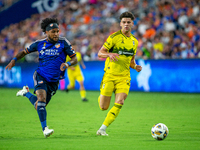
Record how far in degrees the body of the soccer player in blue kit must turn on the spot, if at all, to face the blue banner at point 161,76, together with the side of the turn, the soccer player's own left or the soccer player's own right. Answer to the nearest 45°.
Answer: approximately 90° to the soccer player's own left

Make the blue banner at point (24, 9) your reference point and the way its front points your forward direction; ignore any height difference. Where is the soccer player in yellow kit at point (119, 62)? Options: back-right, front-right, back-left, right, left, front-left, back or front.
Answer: front

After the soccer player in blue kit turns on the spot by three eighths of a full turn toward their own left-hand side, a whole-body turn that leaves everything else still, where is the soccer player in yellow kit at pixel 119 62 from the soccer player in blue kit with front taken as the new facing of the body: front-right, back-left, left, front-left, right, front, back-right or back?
right

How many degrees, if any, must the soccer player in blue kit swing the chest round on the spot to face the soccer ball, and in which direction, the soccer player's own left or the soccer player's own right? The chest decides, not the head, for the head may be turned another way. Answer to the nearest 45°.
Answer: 0° — they already face it

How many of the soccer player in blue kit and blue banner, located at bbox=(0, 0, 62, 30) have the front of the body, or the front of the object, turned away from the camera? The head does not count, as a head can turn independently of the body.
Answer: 0

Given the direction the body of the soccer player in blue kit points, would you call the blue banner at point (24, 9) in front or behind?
behind

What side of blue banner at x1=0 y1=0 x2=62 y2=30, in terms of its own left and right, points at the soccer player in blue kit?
front

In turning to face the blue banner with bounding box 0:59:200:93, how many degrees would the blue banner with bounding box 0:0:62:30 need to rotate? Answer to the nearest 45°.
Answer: approximately 45° to its left

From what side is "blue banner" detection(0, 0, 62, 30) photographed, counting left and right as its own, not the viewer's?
front

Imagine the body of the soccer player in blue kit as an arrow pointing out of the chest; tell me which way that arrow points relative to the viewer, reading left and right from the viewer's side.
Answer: facing the viewer and to the right of the viewer

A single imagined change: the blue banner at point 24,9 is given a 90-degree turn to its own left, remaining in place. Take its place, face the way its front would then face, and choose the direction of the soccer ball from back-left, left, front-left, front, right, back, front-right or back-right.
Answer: right

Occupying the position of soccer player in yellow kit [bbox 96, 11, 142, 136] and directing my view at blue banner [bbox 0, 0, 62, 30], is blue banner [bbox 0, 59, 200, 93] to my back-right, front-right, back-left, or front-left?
front-right
